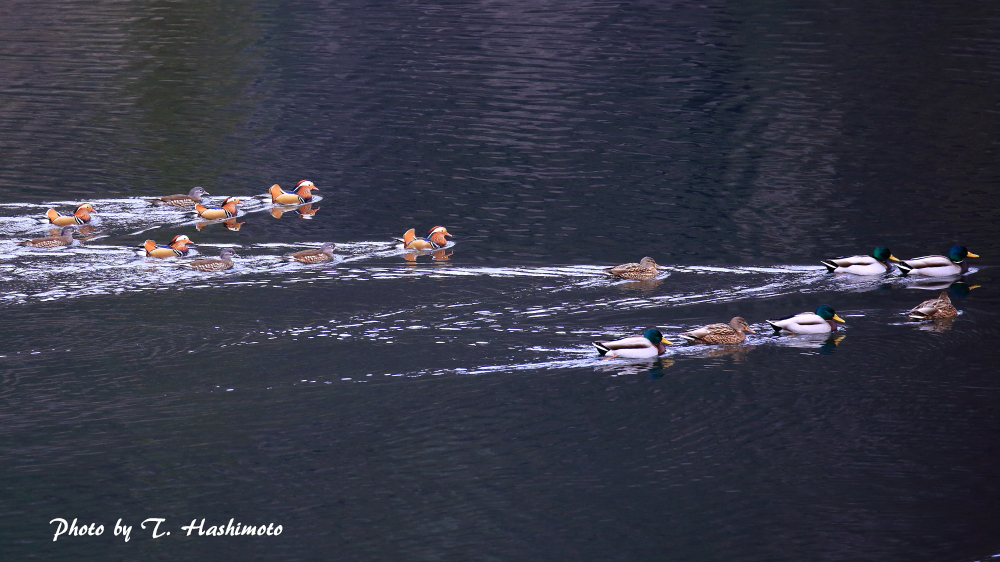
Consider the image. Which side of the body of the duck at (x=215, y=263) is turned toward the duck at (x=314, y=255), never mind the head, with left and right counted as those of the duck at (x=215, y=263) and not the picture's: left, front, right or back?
front

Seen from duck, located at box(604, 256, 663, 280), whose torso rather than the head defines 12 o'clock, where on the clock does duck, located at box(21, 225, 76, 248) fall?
duck, located at box(21, 225, 76, 248) is roughly at 6 o'clock from duck, located at box(604, 256, 663, 280).

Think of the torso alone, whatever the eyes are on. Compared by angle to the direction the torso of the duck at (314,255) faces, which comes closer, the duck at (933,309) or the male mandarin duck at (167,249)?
the duck

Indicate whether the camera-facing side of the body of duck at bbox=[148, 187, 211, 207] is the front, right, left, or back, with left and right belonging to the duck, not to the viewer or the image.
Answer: right

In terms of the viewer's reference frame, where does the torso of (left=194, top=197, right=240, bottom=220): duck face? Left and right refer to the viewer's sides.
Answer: facing to the right of the viewer

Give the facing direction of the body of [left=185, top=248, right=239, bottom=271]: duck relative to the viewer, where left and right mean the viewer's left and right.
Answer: facing to the right of the viewer

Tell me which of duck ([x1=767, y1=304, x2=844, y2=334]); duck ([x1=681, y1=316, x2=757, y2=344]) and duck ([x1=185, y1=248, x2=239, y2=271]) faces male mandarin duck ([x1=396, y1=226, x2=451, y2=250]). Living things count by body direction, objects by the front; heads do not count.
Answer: duck ([x1=185, y1=248, x2=239, y2=271])

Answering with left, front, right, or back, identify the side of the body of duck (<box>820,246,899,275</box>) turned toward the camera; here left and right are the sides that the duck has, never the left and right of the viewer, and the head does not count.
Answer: right

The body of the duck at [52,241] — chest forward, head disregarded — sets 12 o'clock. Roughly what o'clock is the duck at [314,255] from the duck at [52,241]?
the duck at [314,255] is roughly at 1 o'clock from the duck at [52,241].

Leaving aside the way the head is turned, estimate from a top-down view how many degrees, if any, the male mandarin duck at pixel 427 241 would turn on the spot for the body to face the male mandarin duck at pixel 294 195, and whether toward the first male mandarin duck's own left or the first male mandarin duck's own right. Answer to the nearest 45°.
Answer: approximately 135° to the first male mandarin duck's own left

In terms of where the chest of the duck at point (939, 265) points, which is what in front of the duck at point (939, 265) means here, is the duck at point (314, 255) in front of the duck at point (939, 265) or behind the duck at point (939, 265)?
behind

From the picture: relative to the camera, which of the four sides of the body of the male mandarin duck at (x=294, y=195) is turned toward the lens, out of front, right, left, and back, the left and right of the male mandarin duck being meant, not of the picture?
right

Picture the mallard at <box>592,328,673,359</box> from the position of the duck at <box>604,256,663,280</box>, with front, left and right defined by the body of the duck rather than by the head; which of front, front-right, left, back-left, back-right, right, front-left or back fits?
right

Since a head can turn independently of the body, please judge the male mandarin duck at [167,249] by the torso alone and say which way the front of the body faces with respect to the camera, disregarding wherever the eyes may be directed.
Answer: to the viewer's right

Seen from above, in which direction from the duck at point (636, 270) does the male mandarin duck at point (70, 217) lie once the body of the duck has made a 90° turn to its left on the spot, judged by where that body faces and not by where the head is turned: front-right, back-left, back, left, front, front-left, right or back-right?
left

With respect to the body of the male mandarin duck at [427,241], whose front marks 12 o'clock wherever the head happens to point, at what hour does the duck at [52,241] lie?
The duck is roughly at 6 o'clock from the male mandarin duck.

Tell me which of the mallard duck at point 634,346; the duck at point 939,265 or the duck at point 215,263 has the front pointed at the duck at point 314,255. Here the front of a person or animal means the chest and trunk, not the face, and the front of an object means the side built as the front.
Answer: the duck at point 215,263
